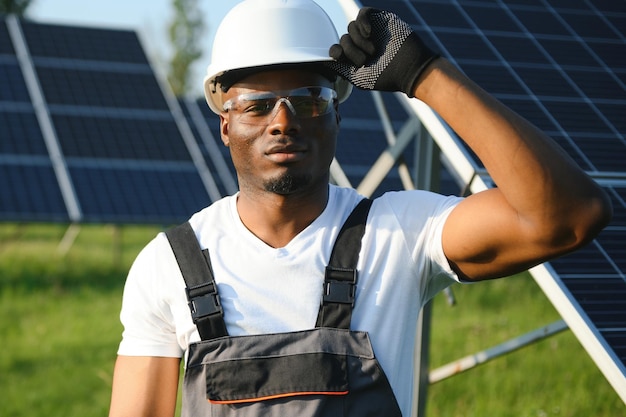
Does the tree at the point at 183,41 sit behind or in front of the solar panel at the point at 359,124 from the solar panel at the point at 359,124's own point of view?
behind

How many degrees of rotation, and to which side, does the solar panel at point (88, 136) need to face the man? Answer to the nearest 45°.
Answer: approximately 45° to its right

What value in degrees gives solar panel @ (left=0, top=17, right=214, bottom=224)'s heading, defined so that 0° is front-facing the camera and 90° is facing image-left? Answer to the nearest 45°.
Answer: approximately 315°

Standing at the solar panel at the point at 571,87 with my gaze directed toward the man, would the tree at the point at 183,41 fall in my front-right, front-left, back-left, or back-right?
back-right

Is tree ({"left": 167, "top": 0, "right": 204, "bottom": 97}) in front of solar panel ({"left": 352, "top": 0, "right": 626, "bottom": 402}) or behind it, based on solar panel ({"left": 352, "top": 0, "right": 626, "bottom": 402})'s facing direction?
behind

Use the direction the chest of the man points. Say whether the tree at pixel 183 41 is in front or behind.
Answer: behind
